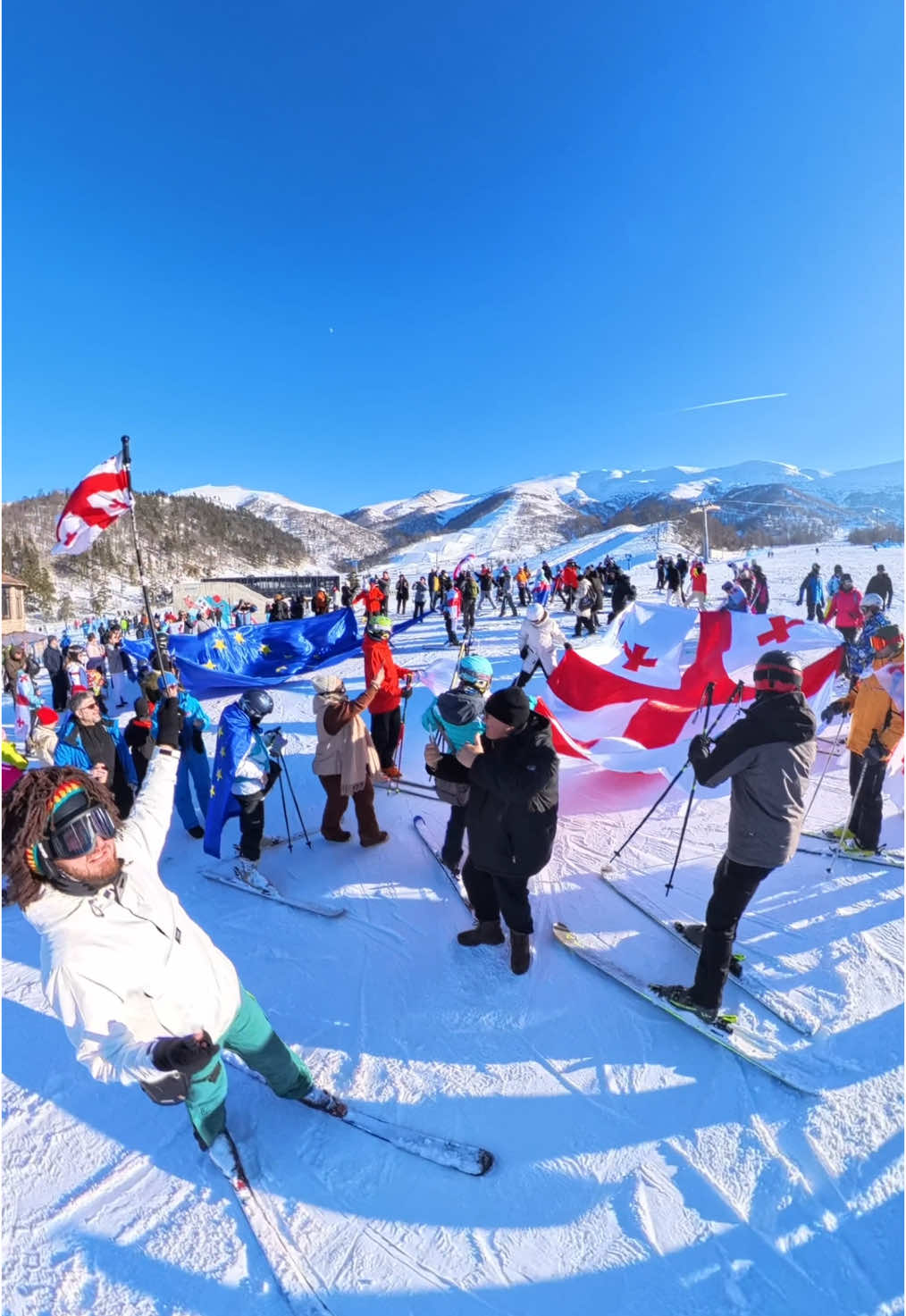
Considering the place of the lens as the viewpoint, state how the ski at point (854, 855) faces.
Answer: facing to the left of the viewer

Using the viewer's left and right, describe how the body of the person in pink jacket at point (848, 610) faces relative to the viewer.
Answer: facing the viewer

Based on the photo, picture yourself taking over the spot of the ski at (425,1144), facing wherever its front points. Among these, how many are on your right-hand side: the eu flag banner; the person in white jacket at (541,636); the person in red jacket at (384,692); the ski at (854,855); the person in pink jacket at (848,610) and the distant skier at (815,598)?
0

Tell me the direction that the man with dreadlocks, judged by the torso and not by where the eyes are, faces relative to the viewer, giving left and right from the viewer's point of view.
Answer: facing the viewer and to the right of the viewer

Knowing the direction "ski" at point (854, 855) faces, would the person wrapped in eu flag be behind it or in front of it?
in front

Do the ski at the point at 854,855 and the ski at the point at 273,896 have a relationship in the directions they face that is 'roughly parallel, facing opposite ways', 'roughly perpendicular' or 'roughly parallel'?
roughly parallel, facing opposite ways

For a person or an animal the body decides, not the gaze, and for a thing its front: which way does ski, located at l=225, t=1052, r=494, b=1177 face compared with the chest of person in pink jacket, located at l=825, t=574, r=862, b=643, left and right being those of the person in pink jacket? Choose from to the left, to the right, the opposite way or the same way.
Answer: to the left

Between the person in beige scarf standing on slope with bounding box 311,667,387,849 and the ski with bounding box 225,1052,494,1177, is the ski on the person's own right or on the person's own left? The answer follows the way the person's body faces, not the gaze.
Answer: on the person's own right

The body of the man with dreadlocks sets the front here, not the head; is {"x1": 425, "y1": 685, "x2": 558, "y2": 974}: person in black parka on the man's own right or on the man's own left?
on the man's own left
